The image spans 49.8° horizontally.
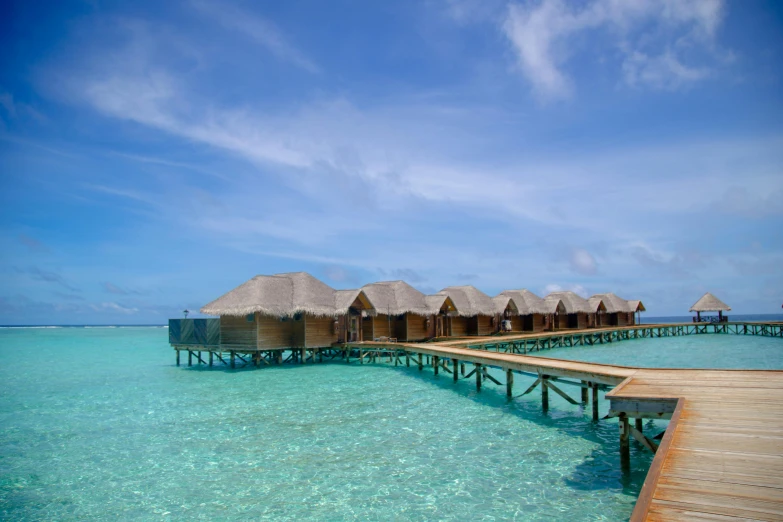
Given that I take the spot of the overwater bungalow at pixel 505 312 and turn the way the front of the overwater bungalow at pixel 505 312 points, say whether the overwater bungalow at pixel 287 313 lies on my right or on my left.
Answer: on my right

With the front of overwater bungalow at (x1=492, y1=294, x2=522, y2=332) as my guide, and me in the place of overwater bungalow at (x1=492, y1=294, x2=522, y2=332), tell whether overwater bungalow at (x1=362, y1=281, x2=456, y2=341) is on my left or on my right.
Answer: on my right

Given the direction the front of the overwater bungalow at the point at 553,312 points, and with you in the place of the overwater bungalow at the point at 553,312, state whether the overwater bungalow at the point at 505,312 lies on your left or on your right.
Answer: on your right

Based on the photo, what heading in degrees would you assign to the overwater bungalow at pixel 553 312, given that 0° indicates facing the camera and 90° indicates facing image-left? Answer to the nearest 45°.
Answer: approximately 315°

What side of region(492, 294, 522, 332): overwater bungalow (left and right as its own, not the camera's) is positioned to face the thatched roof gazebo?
left

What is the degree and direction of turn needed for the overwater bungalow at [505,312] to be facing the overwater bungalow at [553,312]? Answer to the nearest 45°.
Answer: approximately 90° to its left

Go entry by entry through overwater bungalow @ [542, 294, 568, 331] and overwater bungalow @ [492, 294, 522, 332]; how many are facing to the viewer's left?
0

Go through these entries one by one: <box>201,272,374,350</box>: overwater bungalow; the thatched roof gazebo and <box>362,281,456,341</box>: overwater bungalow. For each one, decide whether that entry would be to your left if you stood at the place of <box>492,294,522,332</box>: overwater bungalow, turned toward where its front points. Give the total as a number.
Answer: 1

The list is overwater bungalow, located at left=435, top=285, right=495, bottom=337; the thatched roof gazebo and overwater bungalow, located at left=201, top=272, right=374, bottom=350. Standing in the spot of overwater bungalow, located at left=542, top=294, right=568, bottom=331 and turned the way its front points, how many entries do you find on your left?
1

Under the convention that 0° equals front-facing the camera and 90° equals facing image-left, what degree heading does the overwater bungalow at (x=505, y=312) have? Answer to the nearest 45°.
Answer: approximately 315°
